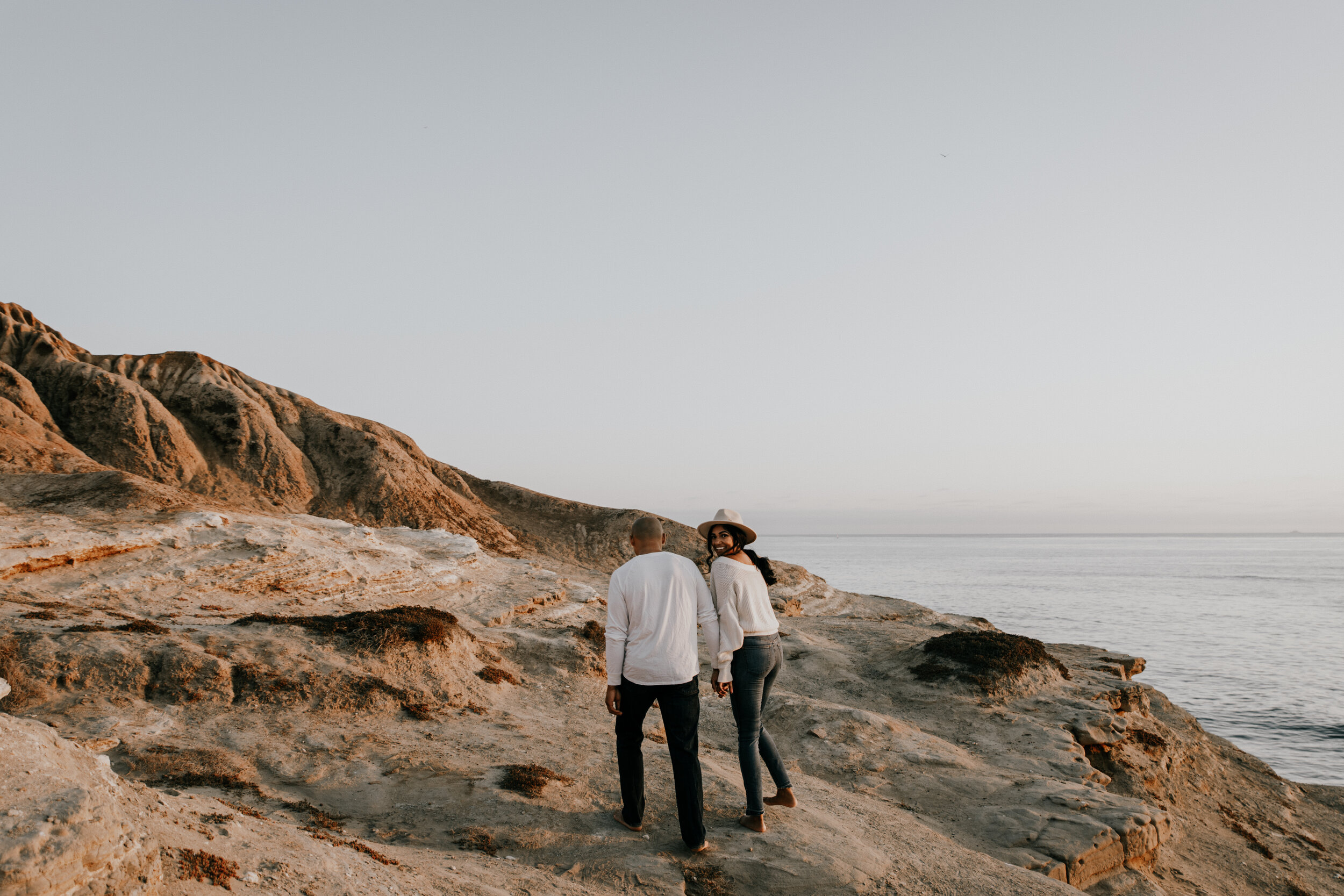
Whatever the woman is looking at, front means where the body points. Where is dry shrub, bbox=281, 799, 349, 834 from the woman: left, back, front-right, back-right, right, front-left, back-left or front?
front-left

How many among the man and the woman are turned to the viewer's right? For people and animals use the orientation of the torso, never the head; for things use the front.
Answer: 0

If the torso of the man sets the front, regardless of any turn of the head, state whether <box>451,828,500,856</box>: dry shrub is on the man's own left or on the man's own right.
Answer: on the man's own left

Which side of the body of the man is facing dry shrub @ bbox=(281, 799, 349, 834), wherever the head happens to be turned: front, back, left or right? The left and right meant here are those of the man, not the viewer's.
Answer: left

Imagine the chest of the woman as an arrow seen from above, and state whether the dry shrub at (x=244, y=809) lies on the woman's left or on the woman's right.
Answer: on the woman's left

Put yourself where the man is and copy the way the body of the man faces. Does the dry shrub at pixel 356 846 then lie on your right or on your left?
on your left

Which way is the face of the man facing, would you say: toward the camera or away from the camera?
away from the camera

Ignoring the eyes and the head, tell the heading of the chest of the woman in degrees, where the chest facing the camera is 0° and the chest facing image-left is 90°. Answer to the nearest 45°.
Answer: approximately 135°

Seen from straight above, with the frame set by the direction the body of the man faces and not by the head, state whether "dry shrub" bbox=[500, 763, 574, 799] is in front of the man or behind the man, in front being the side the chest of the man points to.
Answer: in front

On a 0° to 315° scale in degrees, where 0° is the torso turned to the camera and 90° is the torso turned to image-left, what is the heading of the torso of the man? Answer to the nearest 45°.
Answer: approximately 180°

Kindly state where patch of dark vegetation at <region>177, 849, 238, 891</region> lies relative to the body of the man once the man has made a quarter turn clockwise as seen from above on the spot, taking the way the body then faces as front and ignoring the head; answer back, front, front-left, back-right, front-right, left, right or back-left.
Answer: back-right
